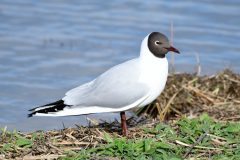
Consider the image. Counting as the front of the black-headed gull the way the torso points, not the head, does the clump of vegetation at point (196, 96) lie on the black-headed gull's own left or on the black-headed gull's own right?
on the black-headed gull's own left

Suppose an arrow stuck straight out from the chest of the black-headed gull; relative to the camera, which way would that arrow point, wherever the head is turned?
to the viewer's right
